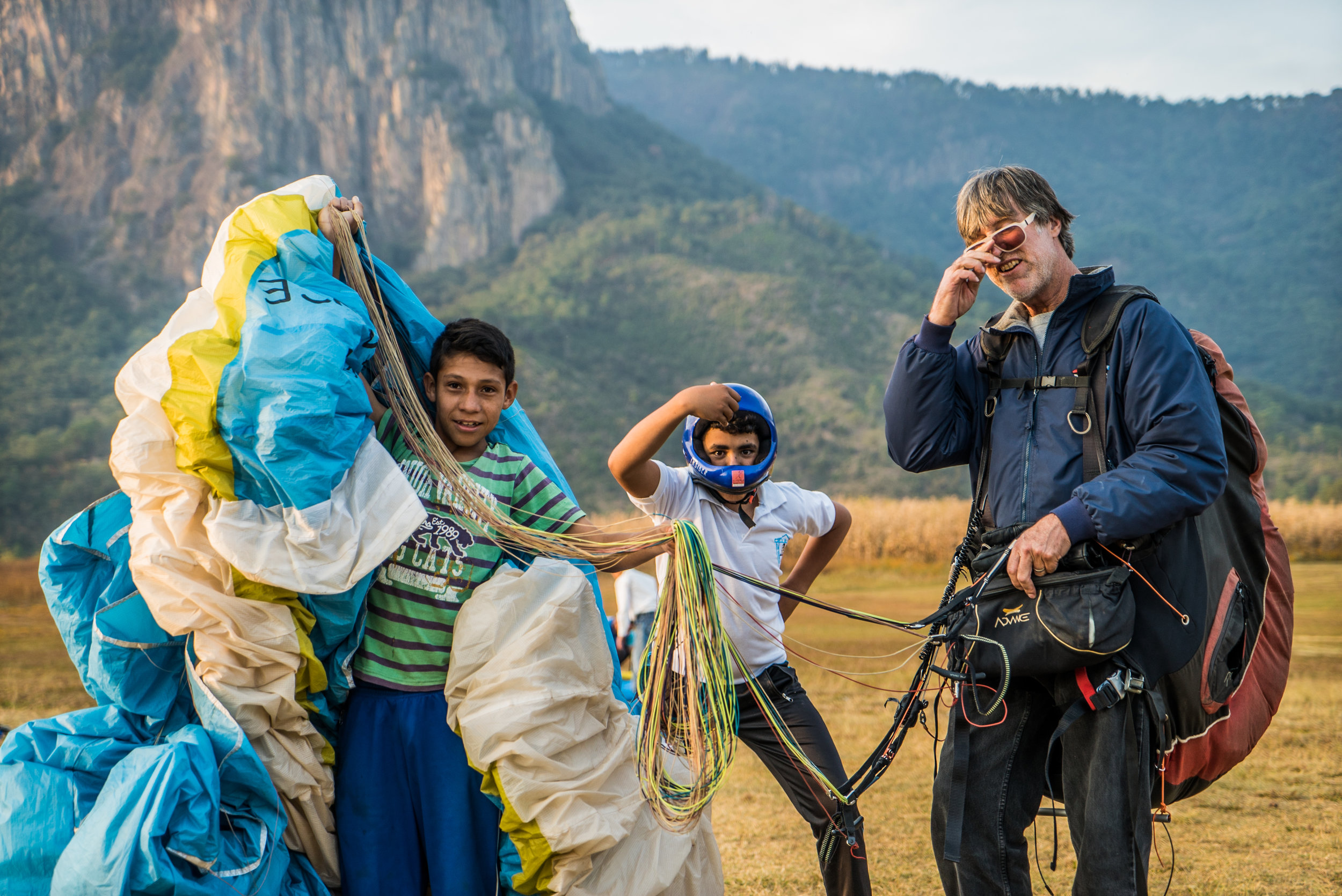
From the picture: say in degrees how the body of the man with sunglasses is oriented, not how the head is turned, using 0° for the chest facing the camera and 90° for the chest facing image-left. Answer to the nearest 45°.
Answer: approximately 45°

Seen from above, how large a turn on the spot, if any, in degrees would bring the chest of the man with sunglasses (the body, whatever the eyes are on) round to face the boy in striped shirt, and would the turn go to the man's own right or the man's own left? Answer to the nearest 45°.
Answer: approximately 45° to the man's own right

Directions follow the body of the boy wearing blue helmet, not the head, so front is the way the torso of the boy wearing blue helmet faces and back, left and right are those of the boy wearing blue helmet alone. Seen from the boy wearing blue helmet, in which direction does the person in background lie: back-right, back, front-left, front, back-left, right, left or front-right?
back

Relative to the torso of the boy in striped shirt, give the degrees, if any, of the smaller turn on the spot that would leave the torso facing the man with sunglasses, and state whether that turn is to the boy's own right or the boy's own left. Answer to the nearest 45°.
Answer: approximately 90° to the boy's own left

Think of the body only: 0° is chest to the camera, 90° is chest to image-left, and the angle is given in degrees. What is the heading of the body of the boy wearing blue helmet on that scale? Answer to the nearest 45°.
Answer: approximately 0°

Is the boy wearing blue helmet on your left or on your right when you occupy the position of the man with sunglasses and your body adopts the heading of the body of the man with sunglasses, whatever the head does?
on your right

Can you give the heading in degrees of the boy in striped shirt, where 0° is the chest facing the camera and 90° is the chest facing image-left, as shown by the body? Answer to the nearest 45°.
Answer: approximately 0°

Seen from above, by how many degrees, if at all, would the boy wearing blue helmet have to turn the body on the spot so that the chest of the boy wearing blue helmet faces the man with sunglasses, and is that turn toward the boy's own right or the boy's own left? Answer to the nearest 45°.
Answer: approximately 45° to the boy's own left
